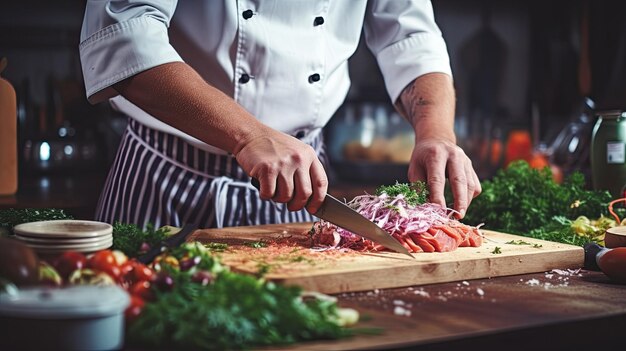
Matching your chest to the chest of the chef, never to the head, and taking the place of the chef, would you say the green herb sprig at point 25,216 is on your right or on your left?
on your right

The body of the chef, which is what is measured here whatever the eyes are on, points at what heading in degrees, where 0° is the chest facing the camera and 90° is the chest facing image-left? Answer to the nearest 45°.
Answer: approximately 315°

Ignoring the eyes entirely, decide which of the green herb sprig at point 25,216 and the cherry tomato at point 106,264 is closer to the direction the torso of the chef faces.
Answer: the cherry tomato

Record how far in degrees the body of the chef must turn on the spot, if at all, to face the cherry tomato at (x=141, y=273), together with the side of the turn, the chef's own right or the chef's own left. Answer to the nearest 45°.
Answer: approximately 45° to the chef's own right

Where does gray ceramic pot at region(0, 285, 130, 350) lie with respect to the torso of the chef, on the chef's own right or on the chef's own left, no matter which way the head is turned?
on the chef's own right

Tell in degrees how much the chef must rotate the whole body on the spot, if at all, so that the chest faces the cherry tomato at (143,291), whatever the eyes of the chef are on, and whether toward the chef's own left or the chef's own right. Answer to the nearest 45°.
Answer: approximately 45° to the chef's own right

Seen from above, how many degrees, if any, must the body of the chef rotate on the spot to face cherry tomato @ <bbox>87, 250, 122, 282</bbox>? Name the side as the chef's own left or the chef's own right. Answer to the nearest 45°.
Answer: approximately 45° to the chef's own right

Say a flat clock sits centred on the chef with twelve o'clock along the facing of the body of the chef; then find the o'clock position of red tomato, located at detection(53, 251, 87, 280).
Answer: The red tomato is roughly at 2 o'clock from the chef.

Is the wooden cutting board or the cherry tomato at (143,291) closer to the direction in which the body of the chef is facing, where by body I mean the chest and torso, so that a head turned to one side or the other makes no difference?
the wooden cutting board
